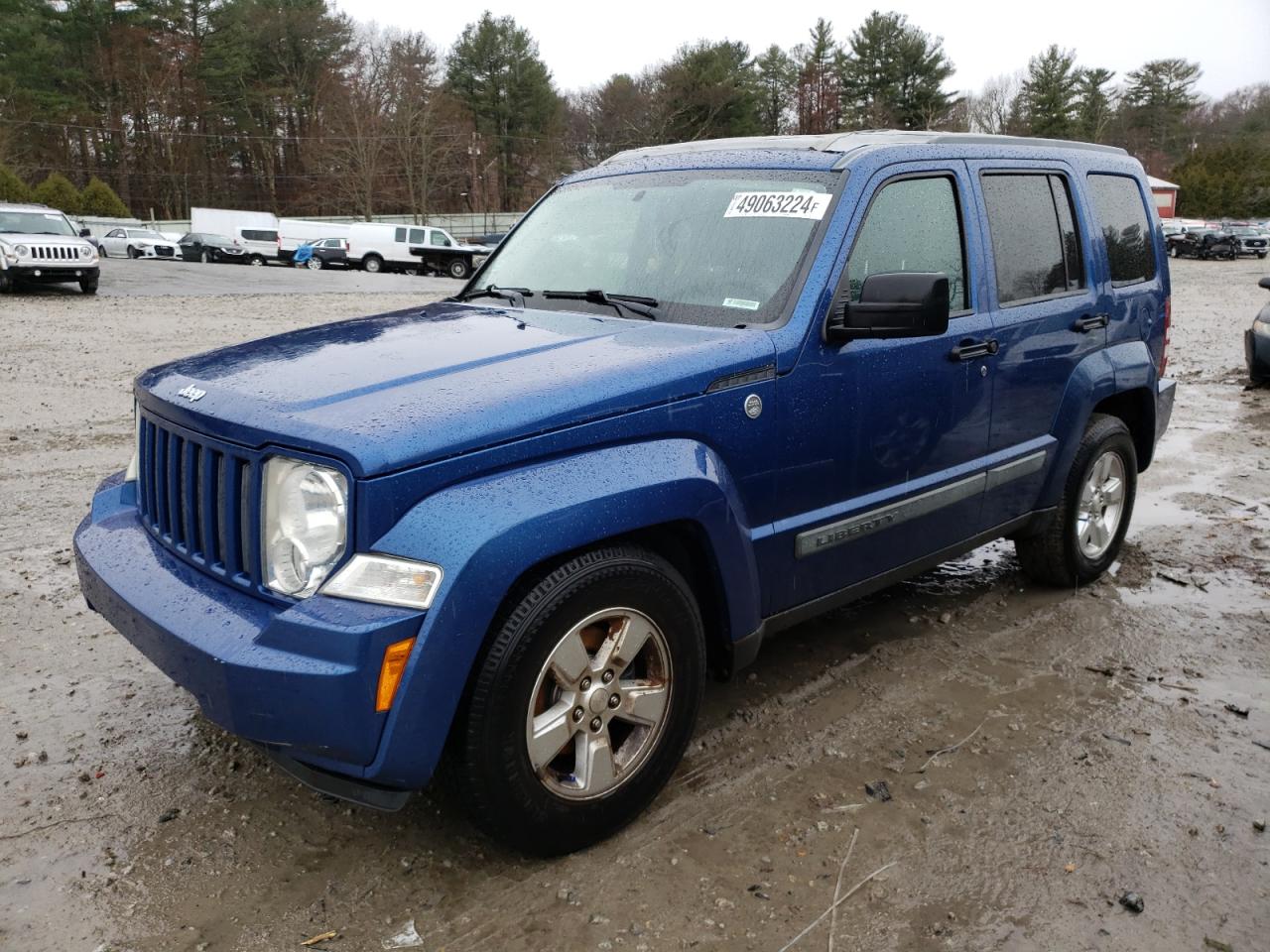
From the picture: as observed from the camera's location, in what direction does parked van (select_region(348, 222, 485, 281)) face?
facing to the right of the viewer

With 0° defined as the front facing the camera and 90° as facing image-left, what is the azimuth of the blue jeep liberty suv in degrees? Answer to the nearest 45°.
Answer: approximately 45°

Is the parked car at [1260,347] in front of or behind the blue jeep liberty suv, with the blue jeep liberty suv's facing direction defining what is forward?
behind

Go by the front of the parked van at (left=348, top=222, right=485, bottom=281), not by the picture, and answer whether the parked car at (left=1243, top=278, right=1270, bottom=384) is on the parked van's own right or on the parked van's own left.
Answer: on the parked van's own right

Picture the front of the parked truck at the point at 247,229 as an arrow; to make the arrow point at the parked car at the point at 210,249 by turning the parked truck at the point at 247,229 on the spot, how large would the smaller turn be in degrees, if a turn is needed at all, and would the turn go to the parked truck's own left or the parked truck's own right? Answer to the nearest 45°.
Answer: approximately 90° to the parked truck's own right

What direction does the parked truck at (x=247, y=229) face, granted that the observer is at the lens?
facing to the right of the viewer

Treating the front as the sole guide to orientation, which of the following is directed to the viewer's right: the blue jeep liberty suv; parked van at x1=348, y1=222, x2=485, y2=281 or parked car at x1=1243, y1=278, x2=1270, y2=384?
parked van at x1=348, y1=222, x2=485, y2=281

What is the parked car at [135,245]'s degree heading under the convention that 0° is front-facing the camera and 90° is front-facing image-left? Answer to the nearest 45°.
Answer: approximately 315°

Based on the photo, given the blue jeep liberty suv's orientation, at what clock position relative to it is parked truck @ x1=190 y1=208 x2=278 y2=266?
The parked truck is roughly at 4 o'clock from the blue jeep liberty suv.
